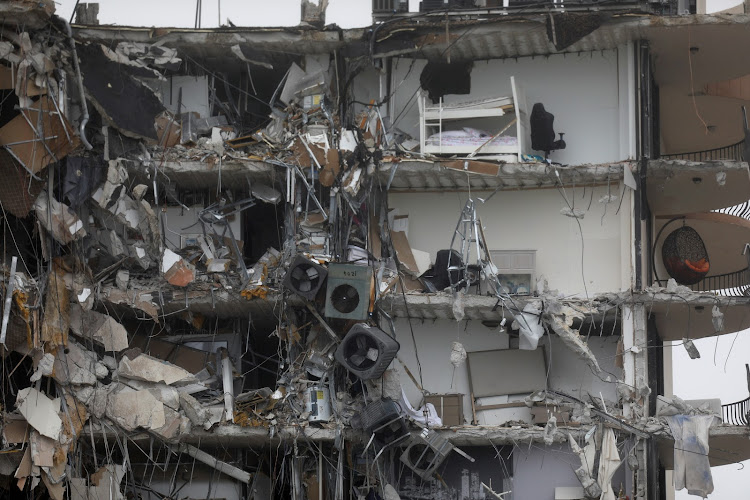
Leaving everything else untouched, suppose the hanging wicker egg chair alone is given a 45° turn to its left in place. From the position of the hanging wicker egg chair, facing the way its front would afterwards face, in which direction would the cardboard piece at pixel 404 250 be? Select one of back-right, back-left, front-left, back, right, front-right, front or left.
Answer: back-right

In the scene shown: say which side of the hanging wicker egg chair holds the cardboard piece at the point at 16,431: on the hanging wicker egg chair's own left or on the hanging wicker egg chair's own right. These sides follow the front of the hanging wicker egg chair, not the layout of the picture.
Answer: on the hanging wicker egg chair's own right

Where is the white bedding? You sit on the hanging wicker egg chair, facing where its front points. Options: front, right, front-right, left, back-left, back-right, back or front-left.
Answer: right

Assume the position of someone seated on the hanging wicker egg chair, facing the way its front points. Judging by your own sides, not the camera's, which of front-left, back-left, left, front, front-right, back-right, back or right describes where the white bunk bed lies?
right

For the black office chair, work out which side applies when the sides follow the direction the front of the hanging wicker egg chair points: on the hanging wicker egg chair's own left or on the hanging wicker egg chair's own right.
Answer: on the hanging wicker egg chair's own right
